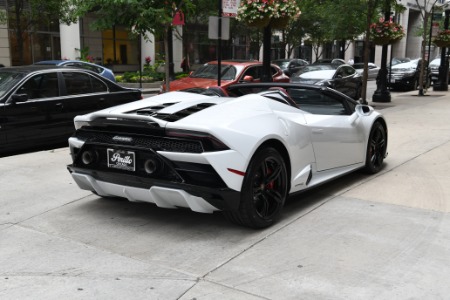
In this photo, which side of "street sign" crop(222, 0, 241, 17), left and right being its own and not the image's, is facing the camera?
front

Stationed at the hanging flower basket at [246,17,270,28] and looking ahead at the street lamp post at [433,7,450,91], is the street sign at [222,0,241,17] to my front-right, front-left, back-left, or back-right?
back-left

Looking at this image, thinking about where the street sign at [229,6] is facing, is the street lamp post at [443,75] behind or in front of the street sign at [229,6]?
behind

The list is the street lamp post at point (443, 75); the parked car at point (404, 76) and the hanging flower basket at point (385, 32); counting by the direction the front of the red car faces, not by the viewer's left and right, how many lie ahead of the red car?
0

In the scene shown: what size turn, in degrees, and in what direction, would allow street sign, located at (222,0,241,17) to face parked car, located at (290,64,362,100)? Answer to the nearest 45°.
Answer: approximately 135° to its left

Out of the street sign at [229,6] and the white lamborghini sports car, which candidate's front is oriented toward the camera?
the street sign

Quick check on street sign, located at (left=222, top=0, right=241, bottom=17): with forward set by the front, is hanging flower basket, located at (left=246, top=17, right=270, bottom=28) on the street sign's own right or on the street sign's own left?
on the street sign's own left

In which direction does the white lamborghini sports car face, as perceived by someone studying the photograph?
facing away from the viewer and to the right of the viewer

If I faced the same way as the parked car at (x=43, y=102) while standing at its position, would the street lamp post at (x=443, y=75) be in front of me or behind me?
behind

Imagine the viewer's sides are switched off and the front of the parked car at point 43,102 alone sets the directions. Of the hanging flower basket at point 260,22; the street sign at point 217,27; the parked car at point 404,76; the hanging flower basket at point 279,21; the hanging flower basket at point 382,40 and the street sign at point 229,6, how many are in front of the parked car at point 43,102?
0

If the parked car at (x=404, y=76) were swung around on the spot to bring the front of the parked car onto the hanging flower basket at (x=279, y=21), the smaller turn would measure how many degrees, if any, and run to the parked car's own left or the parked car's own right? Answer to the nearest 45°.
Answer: approximately 45° to the parked car's own left

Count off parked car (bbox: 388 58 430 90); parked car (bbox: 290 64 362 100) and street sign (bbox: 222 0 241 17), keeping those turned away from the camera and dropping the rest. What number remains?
0

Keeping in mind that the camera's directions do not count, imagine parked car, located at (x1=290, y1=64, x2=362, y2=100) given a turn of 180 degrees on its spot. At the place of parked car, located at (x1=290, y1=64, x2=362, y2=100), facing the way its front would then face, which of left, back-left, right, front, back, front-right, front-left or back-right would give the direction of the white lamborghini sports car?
back-right

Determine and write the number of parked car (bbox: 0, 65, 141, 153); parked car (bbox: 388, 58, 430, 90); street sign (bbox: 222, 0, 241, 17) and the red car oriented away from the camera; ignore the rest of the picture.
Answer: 0
